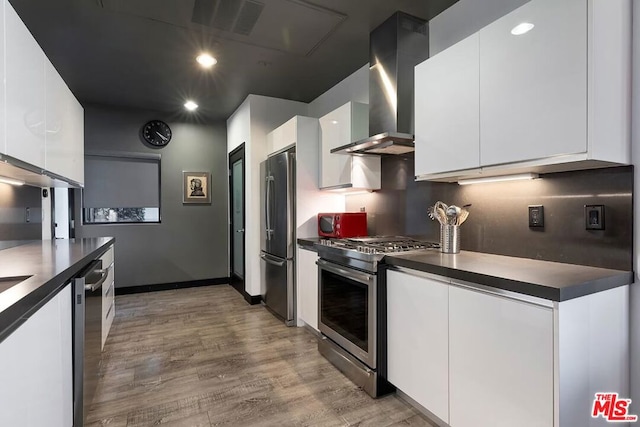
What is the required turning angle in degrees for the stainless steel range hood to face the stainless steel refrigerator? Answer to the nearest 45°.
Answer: approximately 90° to its right

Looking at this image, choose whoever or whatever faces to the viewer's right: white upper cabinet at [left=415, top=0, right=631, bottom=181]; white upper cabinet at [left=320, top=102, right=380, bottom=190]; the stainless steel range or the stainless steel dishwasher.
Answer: the stainless steel dishwasher

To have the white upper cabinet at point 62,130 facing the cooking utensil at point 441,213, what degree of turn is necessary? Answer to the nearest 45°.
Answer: approximately 45° to its right

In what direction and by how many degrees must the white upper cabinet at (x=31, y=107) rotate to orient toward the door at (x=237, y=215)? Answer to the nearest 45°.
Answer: approximately 45° to its left

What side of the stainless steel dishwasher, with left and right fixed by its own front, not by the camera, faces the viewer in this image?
right

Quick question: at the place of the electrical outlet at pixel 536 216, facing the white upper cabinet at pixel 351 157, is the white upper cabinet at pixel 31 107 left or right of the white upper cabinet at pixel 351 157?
left

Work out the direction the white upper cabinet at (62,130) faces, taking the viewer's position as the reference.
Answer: facing to the right of the viewer

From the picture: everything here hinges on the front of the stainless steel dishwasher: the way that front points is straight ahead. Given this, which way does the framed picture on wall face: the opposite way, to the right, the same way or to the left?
to the right

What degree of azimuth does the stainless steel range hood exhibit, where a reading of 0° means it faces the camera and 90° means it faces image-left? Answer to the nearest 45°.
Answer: approximately 45°

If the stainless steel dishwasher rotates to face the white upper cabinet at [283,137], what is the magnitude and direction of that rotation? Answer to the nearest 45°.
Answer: approximately 45° to its left

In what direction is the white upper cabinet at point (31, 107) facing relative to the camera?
to the viewer's right

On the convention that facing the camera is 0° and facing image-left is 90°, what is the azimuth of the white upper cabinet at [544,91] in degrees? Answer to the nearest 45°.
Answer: approximately 45°

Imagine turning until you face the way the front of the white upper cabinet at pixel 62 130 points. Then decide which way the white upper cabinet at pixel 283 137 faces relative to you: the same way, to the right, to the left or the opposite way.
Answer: the opposite way
